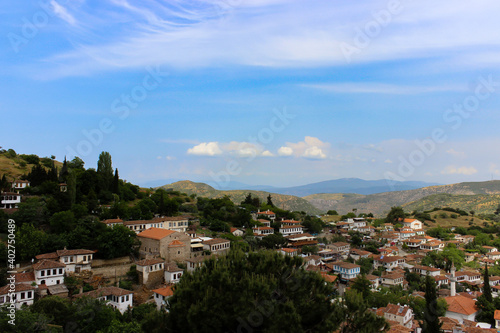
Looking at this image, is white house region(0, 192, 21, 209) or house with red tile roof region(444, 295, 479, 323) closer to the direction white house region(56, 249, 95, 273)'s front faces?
the house with red tile roof

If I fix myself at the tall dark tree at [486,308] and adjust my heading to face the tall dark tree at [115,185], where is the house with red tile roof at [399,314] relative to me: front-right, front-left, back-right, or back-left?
front-left

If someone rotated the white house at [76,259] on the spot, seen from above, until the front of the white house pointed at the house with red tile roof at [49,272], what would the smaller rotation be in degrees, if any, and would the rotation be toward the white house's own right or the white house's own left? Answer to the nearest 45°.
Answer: approximately 90° to the white house's own right

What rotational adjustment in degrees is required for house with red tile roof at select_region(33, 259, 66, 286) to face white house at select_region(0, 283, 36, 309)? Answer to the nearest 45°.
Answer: approximately 90° to its right

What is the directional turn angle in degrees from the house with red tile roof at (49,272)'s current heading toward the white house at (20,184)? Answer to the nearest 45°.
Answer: approximately 135° to its left

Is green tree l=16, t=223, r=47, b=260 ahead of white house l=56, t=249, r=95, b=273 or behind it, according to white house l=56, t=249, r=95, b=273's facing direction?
behind

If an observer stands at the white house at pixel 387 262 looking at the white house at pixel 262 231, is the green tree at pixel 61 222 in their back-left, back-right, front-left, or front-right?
front-left

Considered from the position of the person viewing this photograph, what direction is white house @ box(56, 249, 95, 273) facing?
facing the viewer and to the right of the viewer

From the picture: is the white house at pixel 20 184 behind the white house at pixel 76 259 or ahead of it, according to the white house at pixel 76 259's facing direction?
behind

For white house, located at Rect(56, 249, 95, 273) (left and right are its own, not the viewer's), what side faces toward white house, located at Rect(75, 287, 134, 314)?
front

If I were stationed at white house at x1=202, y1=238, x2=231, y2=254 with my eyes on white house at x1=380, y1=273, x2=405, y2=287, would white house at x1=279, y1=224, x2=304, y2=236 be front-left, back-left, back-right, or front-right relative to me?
front-left

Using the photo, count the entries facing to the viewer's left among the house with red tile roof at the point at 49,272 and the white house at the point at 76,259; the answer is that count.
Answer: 0

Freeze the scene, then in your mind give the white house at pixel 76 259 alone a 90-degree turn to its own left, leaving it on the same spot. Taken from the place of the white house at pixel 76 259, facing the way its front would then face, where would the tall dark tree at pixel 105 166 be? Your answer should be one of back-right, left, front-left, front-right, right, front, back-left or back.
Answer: front-left
